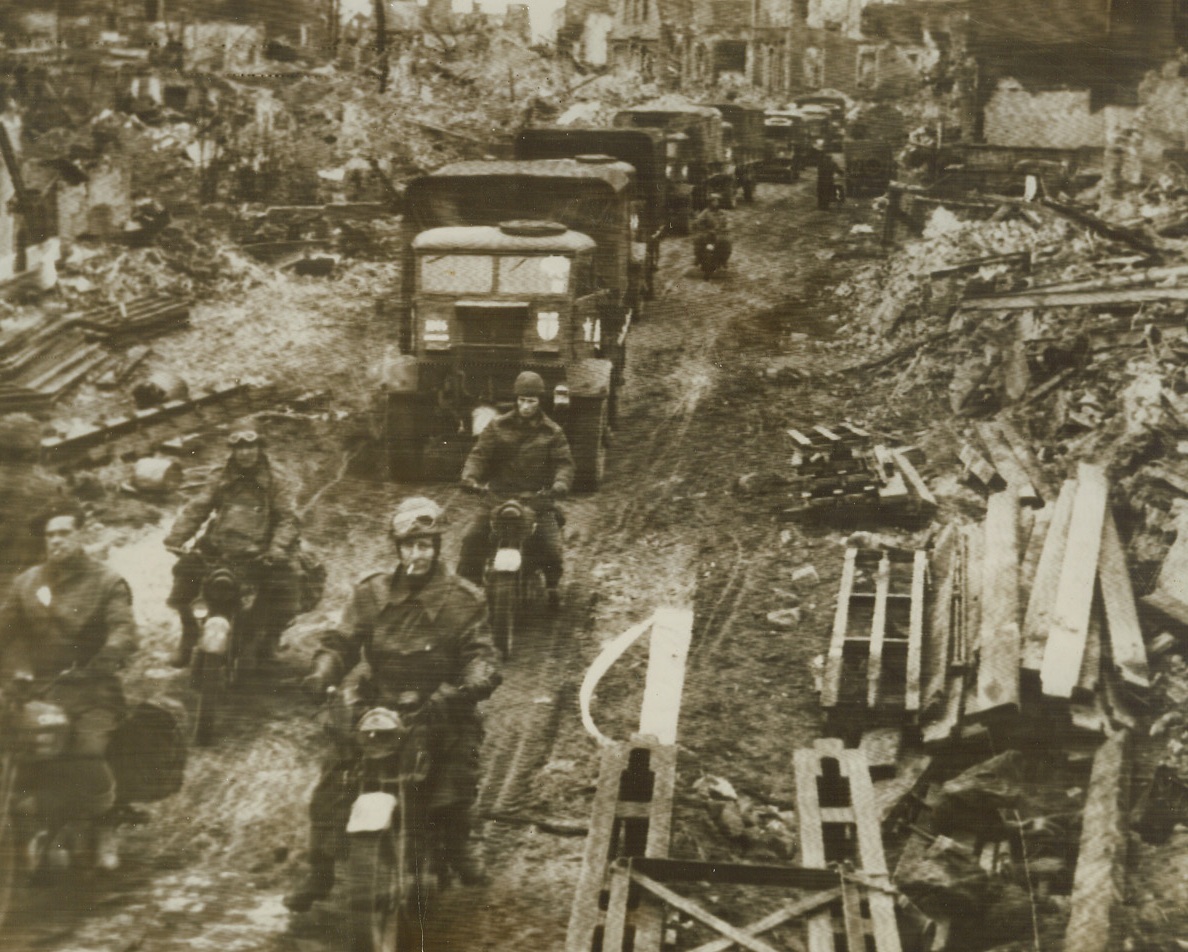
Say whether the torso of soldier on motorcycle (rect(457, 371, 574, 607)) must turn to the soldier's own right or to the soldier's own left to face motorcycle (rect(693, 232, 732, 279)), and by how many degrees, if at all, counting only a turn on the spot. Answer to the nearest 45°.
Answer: approximately 135° to the soldier's own left

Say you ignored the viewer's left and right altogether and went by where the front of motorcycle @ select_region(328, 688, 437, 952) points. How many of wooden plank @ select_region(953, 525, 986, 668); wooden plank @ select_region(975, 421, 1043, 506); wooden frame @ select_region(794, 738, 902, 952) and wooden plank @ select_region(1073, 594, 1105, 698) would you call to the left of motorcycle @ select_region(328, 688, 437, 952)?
4

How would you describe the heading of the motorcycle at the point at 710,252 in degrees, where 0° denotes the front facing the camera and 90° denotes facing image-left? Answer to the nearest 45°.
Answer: approximately 0°

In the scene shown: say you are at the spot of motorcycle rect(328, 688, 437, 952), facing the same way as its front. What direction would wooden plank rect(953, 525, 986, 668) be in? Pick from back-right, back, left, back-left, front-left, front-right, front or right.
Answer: left
